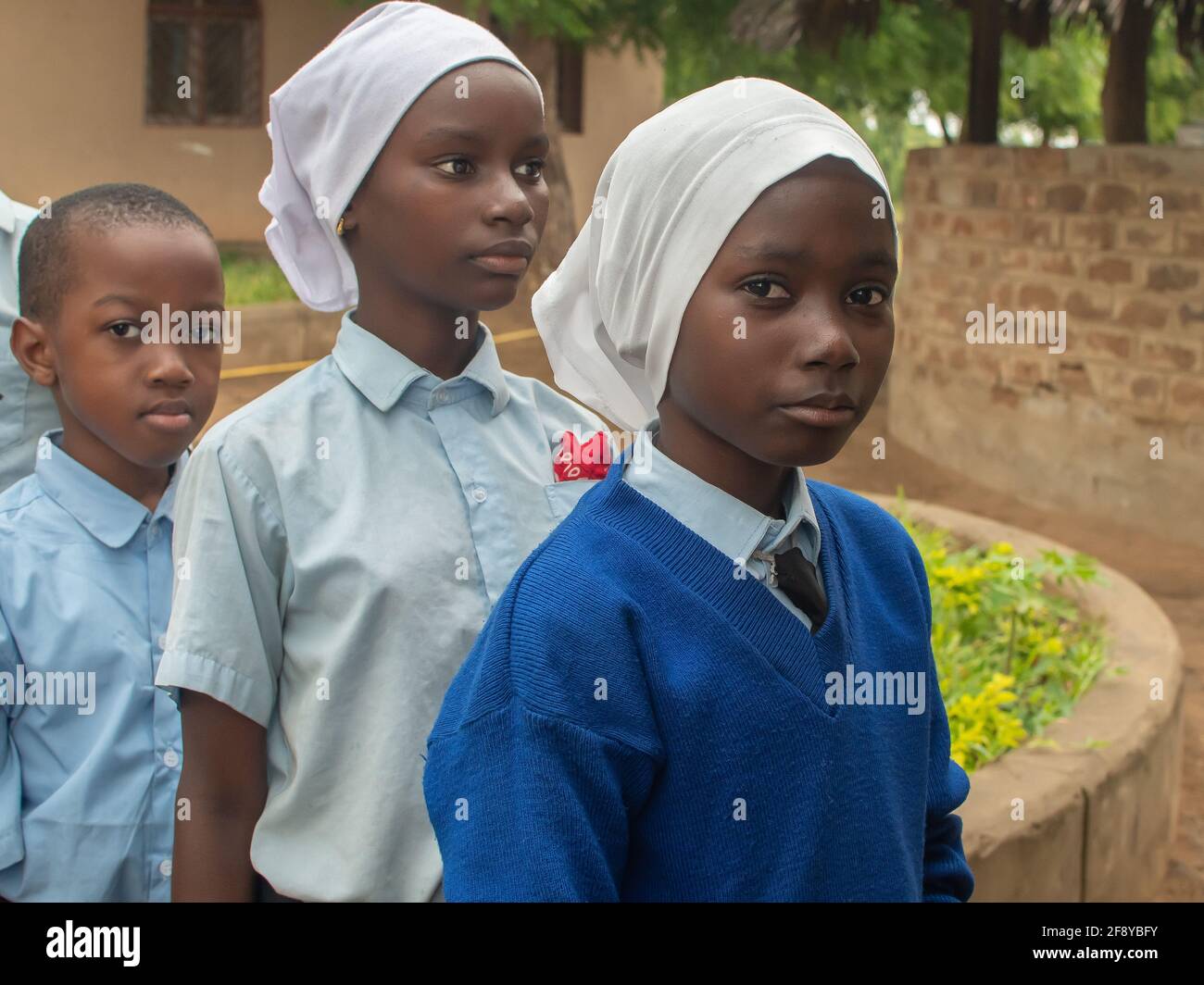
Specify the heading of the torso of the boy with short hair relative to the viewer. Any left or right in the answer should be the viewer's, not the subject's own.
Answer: facing the viewer and to the right of the viewer

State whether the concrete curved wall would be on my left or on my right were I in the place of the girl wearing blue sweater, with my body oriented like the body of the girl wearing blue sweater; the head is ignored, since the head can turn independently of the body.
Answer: on my left

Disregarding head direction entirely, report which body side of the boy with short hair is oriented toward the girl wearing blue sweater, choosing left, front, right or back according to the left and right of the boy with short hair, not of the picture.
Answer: front

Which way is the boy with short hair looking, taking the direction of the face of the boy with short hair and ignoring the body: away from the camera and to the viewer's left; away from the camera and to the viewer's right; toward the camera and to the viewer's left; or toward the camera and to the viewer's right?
toward the camera and to the viewer's right

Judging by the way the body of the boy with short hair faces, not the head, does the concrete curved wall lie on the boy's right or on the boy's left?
on the boy's left

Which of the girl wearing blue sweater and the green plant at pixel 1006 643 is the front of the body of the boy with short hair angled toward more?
the girl wearing blue sweater

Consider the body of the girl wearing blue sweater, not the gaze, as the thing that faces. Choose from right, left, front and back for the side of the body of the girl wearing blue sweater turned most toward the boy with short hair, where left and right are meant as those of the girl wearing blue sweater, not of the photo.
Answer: back

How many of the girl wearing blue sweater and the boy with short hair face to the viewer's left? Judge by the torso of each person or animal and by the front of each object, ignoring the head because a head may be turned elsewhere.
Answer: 0

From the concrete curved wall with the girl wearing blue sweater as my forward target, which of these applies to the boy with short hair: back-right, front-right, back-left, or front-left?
front-right
